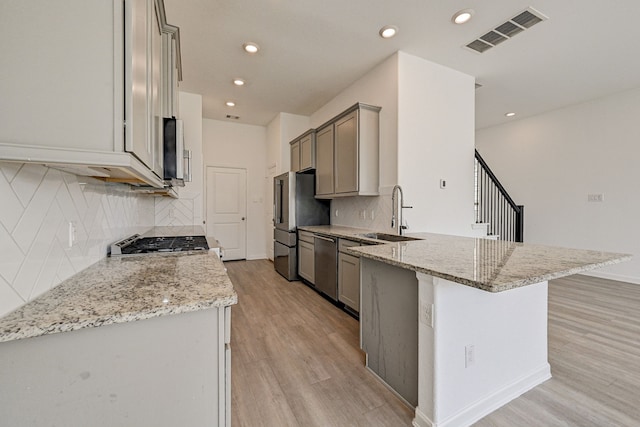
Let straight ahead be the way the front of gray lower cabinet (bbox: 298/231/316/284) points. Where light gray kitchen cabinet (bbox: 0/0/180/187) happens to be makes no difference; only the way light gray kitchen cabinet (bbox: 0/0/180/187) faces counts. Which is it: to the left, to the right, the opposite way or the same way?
the opposite way

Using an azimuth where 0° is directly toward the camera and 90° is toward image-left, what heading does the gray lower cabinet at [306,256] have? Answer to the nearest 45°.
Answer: approximately 45°

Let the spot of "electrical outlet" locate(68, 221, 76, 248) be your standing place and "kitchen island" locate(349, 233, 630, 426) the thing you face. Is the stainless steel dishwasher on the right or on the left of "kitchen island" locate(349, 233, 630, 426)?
left

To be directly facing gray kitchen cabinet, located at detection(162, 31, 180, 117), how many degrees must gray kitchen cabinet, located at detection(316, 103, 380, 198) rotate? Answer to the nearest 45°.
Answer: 0° — it already faces it

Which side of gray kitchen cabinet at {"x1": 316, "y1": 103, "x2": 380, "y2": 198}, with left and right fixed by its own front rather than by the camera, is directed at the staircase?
back

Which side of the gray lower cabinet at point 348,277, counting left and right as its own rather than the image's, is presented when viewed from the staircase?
back

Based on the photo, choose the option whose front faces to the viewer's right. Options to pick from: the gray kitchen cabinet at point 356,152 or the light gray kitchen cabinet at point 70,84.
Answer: the light gray kitchen cabinet at point 70,84

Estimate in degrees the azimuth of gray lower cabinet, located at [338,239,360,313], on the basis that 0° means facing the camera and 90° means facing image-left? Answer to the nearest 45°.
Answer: approximately 45°
